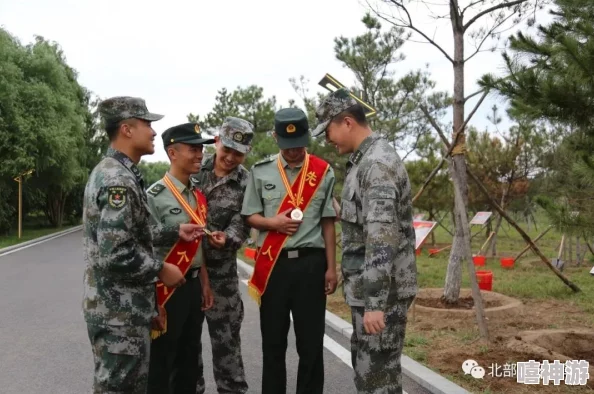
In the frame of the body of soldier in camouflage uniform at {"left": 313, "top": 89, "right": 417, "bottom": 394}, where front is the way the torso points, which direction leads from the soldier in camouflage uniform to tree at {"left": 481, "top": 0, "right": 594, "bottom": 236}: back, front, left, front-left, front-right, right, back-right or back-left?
back-right

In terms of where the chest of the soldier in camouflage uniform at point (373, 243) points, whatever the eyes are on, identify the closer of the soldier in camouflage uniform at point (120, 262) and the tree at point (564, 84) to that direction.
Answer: the soldier in camouflage uniform

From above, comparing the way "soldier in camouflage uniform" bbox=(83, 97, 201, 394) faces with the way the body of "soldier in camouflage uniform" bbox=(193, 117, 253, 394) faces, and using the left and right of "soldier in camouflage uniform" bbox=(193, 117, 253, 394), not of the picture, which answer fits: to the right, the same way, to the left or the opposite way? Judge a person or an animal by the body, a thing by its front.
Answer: to the left

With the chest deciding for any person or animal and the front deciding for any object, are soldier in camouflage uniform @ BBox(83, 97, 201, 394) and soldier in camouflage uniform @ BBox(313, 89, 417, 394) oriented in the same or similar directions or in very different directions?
very different directions

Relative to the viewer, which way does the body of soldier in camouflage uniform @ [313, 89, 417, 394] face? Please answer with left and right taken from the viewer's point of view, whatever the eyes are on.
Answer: facing to the left of the viewer

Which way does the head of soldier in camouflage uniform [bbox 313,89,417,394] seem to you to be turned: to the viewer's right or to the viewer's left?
to the viewer's left

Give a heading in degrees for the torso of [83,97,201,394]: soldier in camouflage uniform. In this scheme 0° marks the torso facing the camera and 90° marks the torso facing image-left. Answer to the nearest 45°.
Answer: approximately 270°

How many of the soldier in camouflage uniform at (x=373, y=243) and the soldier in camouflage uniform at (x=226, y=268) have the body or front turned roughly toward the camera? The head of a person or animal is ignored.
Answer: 1

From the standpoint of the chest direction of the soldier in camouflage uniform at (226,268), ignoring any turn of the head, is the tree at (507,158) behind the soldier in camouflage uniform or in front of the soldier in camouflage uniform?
behind

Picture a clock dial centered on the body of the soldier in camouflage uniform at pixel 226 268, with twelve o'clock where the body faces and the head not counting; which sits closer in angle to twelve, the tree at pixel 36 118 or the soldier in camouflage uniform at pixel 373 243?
the soldier in camouflage uniform

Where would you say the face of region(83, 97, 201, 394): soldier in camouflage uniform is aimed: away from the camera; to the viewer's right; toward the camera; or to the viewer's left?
to the viewer's right
